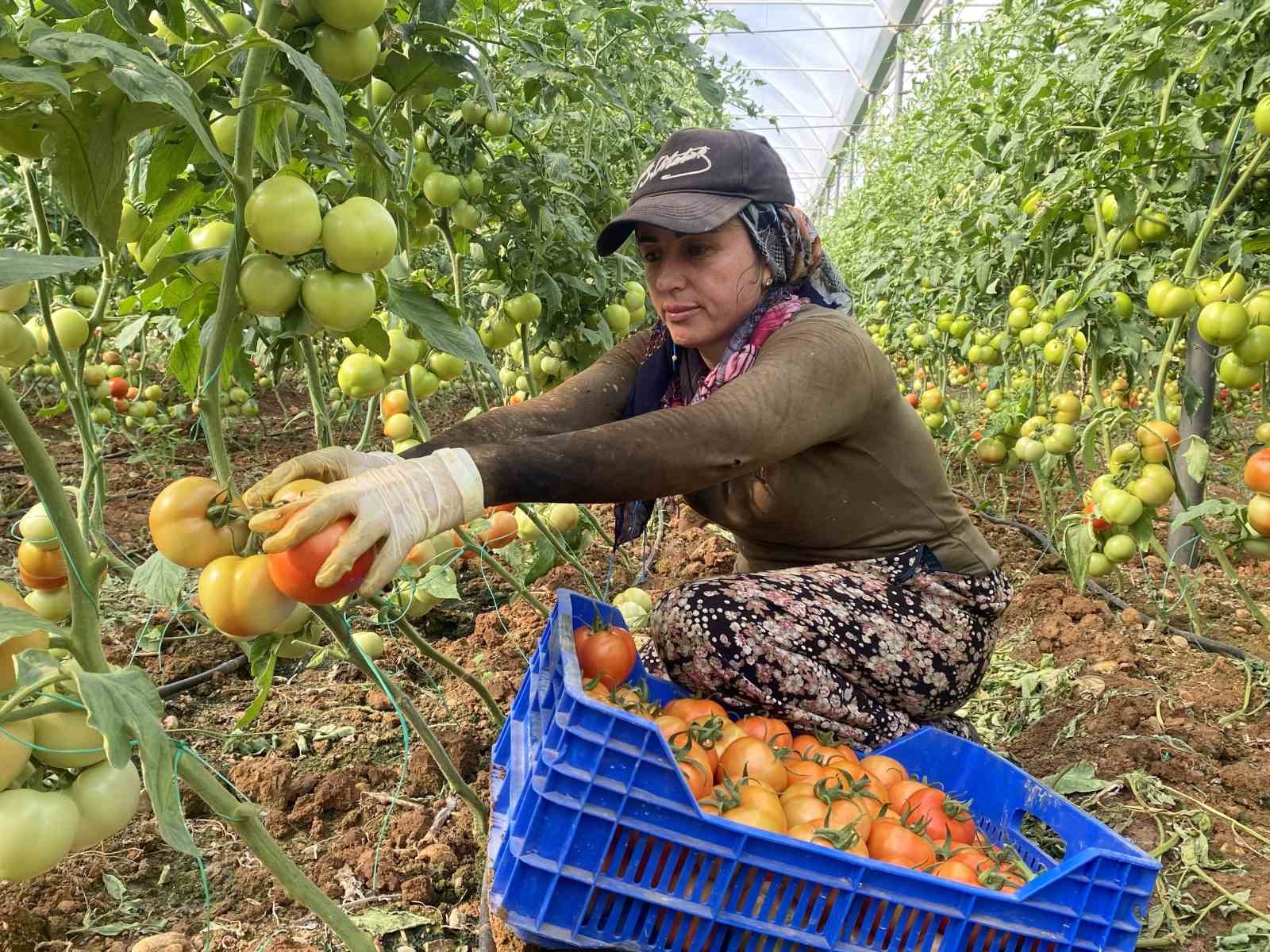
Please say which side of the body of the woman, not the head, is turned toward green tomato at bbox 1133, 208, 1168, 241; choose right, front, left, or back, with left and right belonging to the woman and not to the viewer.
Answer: back

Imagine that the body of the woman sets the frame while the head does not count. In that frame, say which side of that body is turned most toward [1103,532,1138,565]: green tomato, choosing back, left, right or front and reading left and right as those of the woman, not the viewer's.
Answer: back

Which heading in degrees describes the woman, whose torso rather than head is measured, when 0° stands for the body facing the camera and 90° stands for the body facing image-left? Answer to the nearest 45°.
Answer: approximately 45°

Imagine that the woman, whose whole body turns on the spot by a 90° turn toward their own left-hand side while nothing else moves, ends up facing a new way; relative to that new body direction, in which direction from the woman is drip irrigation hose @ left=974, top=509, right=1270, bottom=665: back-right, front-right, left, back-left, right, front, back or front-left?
left

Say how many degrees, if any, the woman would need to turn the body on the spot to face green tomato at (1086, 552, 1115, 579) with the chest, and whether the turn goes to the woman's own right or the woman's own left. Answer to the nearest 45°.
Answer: approximately 180°
